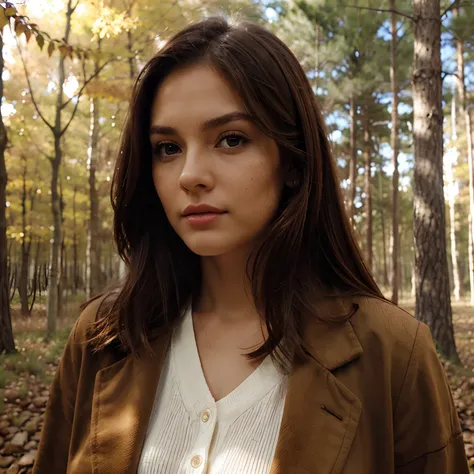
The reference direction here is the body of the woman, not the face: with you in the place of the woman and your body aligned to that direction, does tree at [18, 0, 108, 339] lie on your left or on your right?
on your right

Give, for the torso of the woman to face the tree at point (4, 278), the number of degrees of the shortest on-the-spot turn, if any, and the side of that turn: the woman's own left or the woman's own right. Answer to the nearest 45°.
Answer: approximately 90° to the woman's own right
